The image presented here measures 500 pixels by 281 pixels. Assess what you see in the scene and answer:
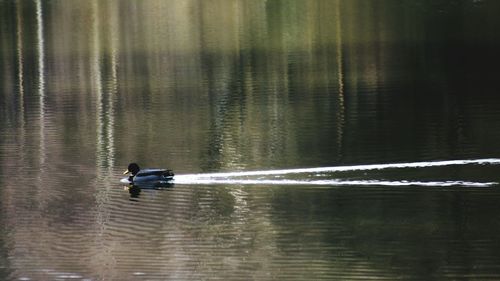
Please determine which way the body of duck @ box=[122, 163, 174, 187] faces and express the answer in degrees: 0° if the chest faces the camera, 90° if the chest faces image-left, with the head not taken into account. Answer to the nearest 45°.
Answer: approximately 90°
